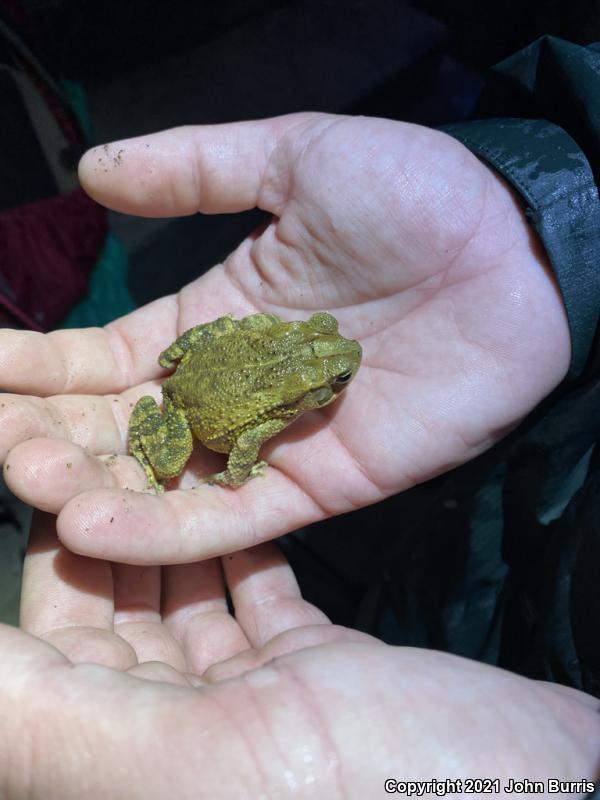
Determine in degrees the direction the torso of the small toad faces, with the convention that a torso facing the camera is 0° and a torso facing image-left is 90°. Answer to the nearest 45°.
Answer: approximately 270°
